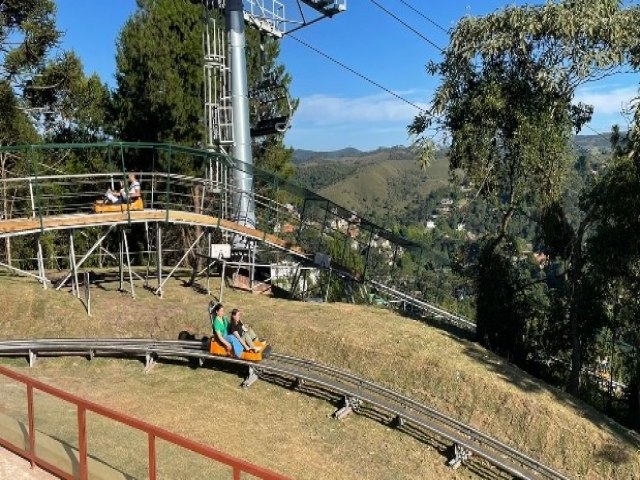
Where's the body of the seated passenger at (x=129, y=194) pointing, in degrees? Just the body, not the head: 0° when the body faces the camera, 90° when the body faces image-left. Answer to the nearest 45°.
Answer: approximately 90°

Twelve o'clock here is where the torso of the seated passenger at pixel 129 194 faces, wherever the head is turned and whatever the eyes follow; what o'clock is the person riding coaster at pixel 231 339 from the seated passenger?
The person riding coaster is roughly at 8 o'clock from the seated passenger.

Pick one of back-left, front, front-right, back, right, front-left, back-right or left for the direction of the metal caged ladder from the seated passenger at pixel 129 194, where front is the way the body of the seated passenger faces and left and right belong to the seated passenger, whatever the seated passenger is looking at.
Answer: back-right

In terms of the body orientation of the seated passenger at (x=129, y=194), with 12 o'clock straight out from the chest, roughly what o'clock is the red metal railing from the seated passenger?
The red metal railing is roughly at 9 o'clock from the seated passenger.
